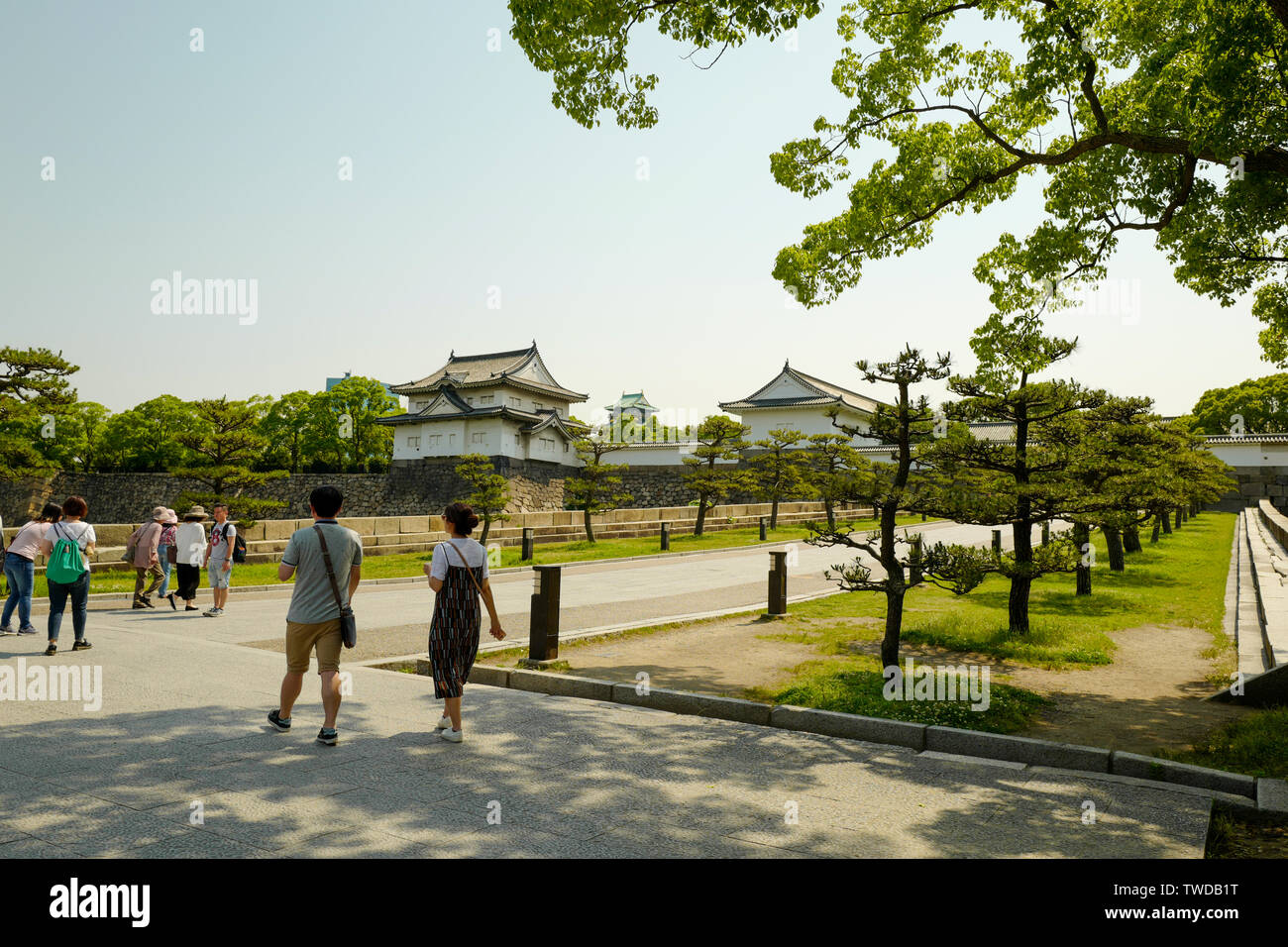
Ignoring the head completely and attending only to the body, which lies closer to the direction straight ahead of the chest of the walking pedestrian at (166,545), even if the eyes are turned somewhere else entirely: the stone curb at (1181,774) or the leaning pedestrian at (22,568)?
the stone curb

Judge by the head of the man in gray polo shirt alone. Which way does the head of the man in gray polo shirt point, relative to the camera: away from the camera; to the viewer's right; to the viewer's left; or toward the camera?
away from the camera

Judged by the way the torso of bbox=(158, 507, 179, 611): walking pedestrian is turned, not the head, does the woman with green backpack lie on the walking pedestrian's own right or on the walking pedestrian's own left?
on the walking pedestrian's own right

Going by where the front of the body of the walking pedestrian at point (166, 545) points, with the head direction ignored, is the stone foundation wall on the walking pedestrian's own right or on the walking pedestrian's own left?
on the walking pedestrian's own left

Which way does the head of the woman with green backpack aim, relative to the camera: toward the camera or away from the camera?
away from the camera

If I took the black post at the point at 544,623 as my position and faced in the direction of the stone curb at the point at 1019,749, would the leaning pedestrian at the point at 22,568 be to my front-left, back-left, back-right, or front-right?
back-right
